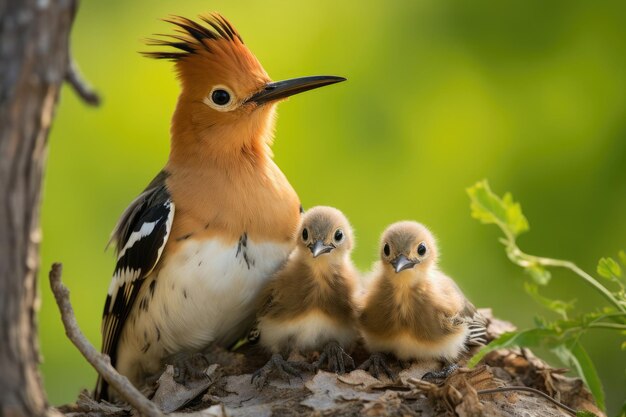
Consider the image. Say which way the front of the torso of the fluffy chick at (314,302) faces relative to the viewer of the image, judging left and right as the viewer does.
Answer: facing the viewer

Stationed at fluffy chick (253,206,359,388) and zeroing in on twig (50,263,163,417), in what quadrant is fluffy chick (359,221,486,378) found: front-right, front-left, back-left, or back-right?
back-left

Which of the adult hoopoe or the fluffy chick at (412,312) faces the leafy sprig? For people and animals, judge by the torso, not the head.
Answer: the adult hoopoe

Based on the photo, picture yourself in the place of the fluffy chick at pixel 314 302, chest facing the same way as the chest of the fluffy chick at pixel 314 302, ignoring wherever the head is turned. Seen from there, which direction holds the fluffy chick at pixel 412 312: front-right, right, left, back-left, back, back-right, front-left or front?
left

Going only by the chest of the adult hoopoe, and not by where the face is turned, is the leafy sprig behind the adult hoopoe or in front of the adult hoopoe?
in front

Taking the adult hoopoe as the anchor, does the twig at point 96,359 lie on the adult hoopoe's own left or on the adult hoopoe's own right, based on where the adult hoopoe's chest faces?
on the adult hoopoe's own right

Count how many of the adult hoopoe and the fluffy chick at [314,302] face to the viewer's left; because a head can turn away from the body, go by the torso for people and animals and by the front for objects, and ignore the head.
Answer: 0

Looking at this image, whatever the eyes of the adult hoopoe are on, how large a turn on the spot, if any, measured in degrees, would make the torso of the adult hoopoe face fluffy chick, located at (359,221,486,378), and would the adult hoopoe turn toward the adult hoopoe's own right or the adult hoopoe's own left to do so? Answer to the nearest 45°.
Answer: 0° — it already faces it

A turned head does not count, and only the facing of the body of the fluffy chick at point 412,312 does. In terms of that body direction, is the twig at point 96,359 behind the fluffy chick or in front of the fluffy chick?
in front

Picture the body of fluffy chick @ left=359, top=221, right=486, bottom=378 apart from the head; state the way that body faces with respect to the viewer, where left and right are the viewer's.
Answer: facing the viewer and to the left of the viewer

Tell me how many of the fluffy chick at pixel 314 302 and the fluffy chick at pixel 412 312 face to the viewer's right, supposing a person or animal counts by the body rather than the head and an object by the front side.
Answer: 0
